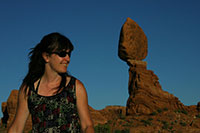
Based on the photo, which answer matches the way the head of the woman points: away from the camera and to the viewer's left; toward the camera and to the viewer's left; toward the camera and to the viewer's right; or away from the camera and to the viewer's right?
toward the camera and to the viewer's right

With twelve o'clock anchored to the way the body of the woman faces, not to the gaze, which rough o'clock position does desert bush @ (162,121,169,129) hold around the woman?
The desert bush is roughly at 7 o'clock from the woman.

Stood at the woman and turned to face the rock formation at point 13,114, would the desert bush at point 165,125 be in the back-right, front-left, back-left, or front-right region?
front-right

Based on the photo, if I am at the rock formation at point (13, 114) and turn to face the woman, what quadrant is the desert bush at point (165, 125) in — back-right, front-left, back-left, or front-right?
front-left

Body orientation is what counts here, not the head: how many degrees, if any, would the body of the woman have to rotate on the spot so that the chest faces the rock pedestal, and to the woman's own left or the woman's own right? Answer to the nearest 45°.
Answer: approximately 180°

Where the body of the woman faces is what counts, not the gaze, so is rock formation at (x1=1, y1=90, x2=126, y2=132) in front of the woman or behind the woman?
behind

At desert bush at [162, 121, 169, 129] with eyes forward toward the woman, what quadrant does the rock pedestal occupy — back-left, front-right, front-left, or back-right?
back-right

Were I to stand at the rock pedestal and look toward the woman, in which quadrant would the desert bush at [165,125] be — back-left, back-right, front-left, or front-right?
front-left

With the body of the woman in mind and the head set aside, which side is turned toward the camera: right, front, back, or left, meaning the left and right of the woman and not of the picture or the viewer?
front
